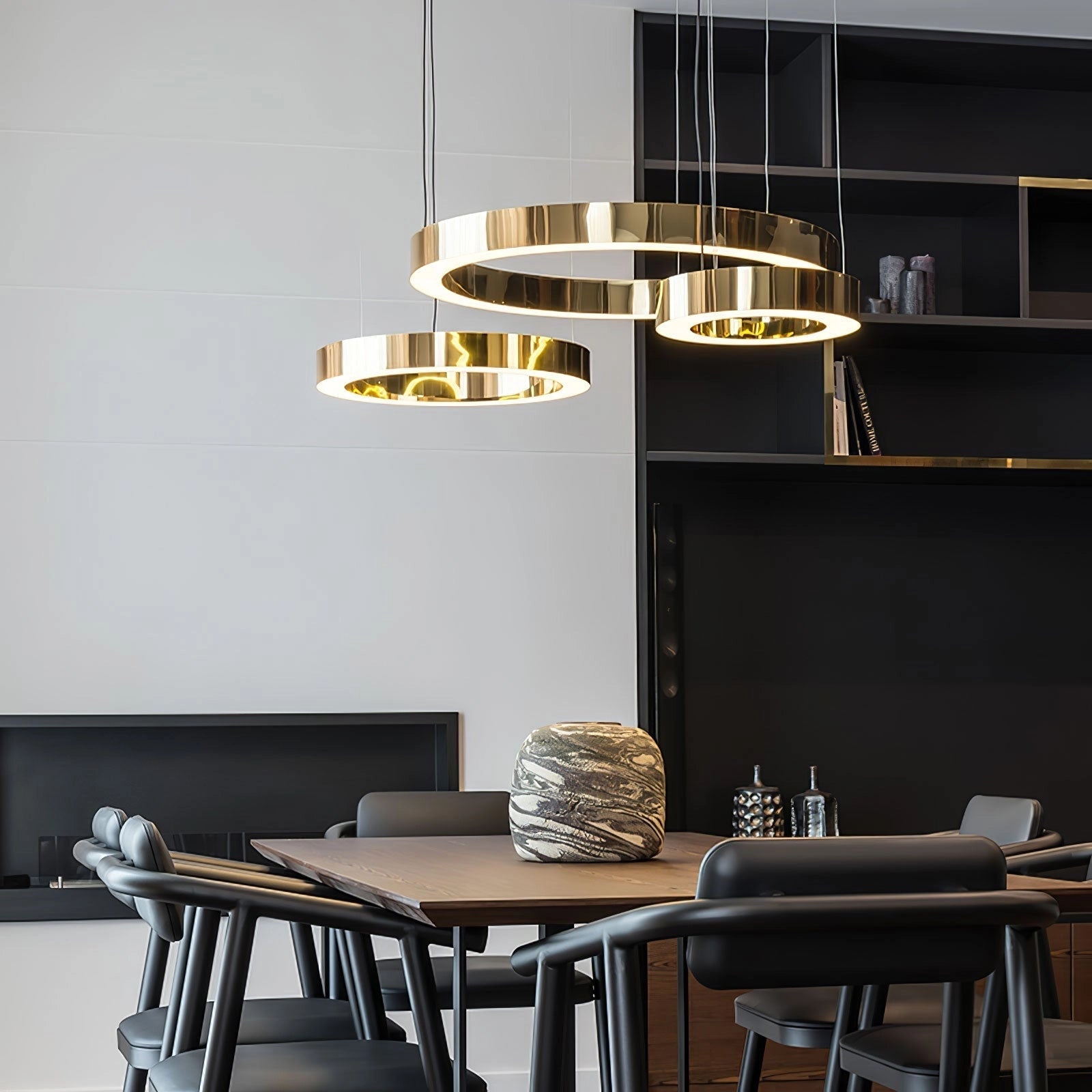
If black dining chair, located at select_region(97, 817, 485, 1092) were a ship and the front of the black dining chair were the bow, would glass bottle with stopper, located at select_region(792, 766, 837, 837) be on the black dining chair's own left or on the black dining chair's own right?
on the black dining chair's own left

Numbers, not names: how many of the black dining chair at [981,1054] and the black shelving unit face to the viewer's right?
0

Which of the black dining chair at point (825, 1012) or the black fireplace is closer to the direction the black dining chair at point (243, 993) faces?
the black dining chair

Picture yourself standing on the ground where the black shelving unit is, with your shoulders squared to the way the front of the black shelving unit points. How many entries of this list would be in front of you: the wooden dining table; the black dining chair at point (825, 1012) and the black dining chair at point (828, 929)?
3

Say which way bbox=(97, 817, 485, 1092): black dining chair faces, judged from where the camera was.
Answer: facing to the right of the viewer

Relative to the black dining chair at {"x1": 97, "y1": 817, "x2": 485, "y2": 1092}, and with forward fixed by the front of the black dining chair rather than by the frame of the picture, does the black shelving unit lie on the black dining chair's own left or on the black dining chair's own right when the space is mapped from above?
on the black dining chair's own left

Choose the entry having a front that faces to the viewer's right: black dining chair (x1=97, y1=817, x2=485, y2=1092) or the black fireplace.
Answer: the black dining chair

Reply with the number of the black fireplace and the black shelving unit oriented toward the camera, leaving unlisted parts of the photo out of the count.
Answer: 2

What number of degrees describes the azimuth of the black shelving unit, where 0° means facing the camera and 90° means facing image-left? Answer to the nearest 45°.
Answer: approximately 0°
